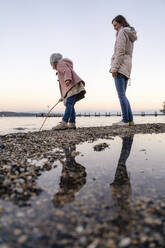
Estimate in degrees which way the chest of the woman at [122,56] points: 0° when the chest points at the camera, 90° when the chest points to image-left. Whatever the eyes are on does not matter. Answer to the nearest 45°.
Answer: approximately 90°

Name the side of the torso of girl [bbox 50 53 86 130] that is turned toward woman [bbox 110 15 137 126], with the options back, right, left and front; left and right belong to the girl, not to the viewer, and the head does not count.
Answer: back

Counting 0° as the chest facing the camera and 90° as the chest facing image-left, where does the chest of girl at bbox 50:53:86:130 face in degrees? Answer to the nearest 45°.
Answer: approximately 90°

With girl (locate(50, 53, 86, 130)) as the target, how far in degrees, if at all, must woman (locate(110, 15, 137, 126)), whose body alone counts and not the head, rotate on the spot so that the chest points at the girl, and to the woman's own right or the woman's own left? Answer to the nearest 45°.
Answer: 0° — they already face them
